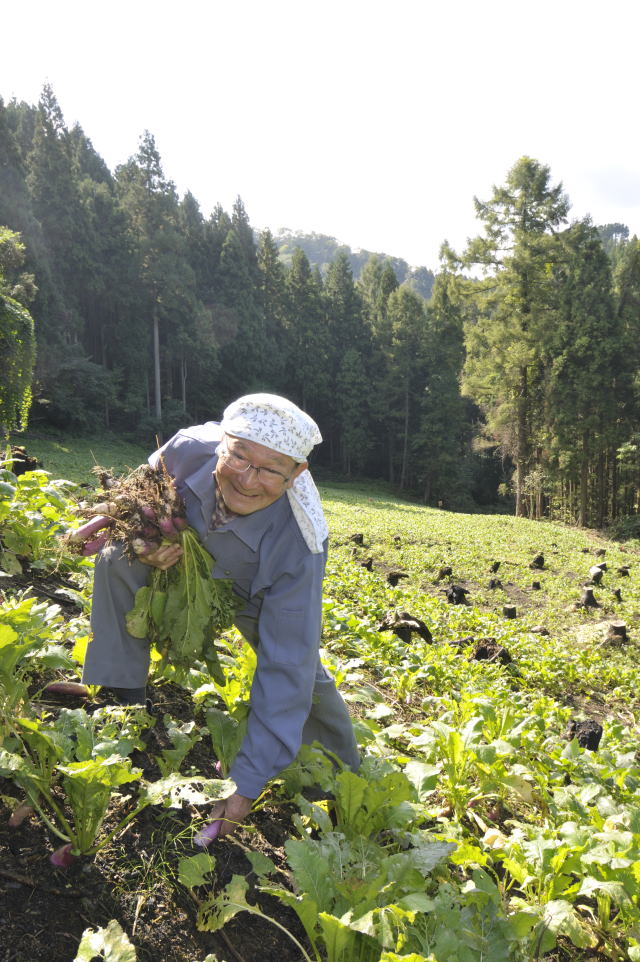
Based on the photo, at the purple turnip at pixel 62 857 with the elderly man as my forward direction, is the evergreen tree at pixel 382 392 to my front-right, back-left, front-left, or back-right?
front-left

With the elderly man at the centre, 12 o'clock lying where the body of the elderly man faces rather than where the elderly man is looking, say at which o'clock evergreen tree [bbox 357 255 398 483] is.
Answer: The evergreen tree is roughly at 5 o'clock from the elderly man.

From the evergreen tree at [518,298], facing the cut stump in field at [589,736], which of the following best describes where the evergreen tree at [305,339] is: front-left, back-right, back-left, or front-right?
back-right

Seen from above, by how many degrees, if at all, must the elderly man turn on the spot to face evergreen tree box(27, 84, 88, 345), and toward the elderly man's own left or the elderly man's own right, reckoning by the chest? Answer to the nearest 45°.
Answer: approximately 135° to the elderly man's own right

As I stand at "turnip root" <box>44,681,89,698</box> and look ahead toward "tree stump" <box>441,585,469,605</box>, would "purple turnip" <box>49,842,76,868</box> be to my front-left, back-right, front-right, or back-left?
back-right

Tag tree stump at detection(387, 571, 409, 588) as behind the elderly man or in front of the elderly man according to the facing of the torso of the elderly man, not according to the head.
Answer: behind

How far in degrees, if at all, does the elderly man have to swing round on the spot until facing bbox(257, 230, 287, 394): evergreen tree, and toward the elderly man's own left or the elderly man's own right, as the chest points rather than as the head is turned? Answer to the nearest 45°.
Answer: approximately 135° to the elderly man's own right

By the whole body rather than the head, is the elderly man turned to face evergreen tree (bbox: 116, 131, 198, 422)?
no

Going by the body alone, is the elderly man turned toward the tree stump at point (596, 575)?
no

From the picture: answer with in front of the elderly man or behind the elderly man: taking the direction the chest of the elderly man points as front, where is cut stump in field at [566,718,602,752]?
behind

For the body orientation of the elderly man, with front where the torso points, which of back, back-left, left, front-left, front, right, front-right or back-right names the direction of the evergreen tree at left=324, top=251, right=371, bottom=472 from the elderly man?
back-right

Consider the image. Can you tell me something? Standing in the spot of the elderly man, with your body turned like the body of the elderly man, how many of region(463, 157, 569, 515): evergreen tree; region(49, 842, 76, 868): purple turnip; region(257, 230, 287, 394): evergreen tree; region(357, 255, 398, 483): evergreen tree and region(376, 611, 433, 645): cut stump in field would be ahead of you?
1

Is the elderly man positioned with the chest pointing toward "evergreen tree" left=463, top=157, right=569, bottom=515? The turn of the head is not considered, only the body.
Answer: no

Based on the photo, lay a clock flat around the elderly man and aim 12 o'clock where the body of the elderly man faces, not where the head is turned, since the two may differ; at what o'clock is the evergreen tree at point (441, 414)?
The evergreen tree is roughly at 5 o'clock from the elderly man.
